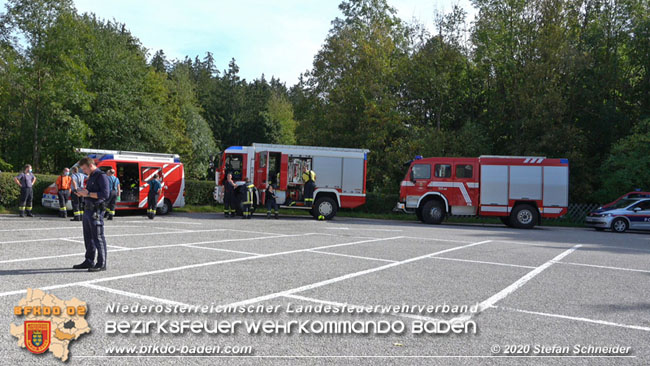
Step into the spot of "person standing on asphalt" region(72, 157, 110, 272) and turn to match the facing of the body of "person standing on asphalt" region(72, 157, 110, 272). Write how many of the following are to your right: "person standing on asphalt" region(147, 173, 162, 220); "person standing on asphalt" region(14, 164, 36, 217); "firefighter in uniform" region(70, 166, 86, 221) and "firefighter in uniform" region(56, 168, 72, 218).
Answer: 4

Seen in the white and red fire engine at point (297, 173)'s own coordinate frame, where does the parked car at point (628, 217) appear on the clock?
The parked car is roughly at 6 o'clock from the white and red fire engine.

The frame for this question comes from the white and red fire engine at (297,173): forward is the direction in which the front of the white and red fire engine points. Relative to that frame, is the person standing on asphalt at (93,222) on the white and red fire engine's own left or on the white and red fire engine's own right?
on the white and red fire engine's own left

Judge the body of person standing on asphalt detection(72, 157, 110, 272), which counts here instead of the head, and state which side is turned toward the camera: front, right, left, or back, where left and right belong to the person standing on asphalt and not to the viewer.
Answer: left

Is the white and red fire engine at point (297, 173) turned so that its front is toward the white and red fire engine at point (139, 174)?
yes

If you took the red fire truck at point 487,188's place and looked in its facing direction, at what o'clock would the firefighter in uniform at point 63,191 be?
The firefighter in uniform is roughly at 11 o'clock from the red fire truck.

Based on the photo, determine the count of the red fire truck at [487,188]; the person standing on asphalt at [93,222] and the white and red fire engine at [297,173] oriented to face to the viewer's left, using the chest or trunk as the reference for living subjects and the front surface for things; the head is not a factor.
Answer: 3

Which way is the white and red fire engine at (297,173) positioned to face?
to the viewer's left

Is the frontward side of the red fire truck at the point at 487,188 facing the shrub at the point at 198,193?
yes

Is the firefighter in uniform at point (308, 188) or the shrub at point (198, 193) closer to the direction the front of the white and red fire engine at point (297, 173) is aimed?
the shrub

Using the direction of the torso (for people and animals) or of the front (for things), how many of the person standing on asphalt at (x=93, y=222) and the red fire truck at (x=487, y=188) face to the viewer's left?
2

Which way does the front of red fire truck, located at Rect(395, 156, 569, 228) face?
to the viewer's left

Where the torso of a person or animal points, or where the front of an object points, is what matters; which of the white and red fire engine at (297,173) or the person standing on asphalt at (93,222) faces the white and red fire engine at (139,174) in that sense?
the white and red fire engine at (297,173)
